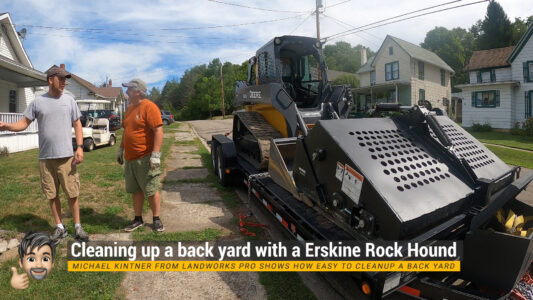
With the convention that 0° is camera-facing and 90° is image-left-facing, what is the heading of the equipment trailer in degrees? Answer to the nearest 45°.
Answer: approximately 315°

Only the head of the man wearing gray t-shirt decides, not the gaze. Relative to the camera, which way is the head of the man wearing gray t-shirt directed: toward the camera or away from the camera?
toward the camera

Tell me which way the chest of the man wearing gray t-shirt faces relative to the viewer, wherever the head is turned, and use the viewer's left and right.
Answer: facing the viewer

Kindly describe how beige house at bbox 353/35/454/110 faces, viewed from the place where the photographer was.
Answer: facing the viewer and to the left of the viewer

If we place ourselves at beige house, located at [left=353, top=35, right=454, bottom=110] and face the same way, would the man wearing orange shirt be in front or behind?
in front

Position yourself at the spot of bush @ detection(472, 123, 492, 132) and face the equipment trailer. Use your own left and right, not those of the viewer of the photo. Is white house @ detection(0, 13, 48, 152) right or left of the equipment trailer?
right

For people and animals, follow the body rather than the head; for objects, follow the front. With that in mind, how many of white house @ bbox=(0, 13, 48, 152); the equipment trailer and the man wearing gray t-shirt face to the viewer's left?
0

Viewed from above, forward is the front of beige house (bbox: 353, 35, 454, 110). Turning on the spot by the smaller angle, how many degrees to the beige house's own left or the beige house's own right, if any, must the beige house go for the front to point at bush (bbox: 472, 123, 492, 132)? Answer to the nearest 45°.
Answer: approximately 90° to the beige house's own left

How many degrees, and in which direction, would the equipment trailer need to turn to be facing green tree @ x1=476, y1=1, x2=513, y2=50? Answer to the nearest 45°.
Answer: approximately 135° to its left

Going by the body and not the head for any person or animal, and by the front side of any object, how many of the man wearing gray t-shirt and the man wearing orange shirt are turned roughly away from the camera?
0
